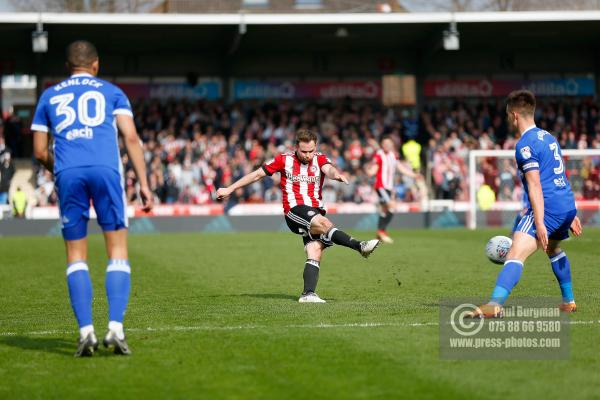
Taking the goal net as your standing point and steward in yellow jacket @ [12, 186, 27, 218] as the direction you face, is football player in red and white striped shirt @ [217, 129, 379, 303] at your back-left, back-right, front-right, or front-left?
front-left

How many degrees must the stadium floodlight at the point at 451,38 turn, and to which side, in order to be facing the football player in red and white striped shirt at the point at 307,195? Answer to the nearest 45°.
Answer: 0° — it already faces them

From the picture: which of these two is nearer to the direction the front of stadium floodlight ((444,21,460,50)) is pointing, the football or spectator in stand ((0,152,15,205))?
the football

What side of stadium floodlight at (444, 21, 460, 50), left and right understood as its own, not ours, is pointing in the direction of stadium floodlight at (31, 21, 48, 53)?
right

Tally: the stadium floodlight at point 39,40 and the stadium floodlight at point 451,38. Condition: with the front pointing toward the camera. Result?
2

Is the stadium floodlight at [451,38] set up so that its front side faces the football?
yes

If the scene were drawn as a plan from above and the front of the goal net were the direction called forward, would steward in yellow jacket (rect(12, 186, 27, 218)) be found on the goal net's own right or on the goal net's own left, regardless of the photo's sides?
on the goal net's own right

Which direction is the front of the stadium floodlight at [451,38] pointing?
toward the camera
